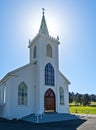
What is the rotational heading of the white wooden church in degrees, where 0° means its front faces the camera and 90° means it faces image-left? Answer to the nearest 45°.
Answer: approximately 315°
